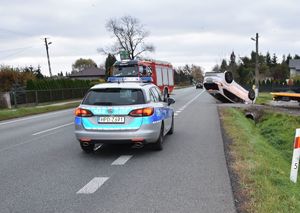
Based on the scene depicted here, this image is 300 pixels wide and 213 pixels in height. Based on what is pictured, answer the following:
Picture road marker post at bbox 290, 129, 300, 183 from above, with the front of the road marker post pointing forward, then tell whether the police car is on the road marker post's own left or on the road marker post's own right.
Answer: on the road marker post's own right

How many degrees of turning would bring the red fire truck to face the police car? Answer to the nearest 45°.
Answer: approximately 45° to its left

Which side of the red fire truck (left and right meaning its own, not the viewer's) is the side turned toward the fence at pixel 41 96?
right

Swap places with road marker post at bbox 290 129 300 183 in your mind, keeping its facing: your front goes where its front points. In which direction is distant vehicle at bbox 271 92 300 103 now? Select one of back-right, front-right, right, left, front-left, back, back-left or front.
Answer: back

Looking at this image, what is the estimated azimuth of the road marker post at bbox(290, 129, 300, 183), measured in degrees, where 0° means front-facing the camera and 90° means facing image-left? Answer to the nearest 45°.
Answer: approximately 0°

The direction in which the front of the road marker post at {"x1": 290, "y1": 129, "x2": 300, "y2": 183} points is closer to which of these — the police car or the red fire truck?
the police car

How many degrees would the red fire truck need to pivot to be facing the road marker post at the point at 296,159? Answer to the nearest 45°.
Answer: approximately 45° to its left

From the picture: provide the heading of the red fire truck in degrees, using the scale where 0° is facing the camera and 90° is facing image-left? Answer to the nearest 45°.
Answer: approximately 45°

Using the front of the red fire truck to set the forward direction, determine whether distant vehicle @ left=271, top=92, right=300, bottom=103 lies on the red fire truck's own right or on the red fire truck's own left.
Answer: on the red fire truck's own left
